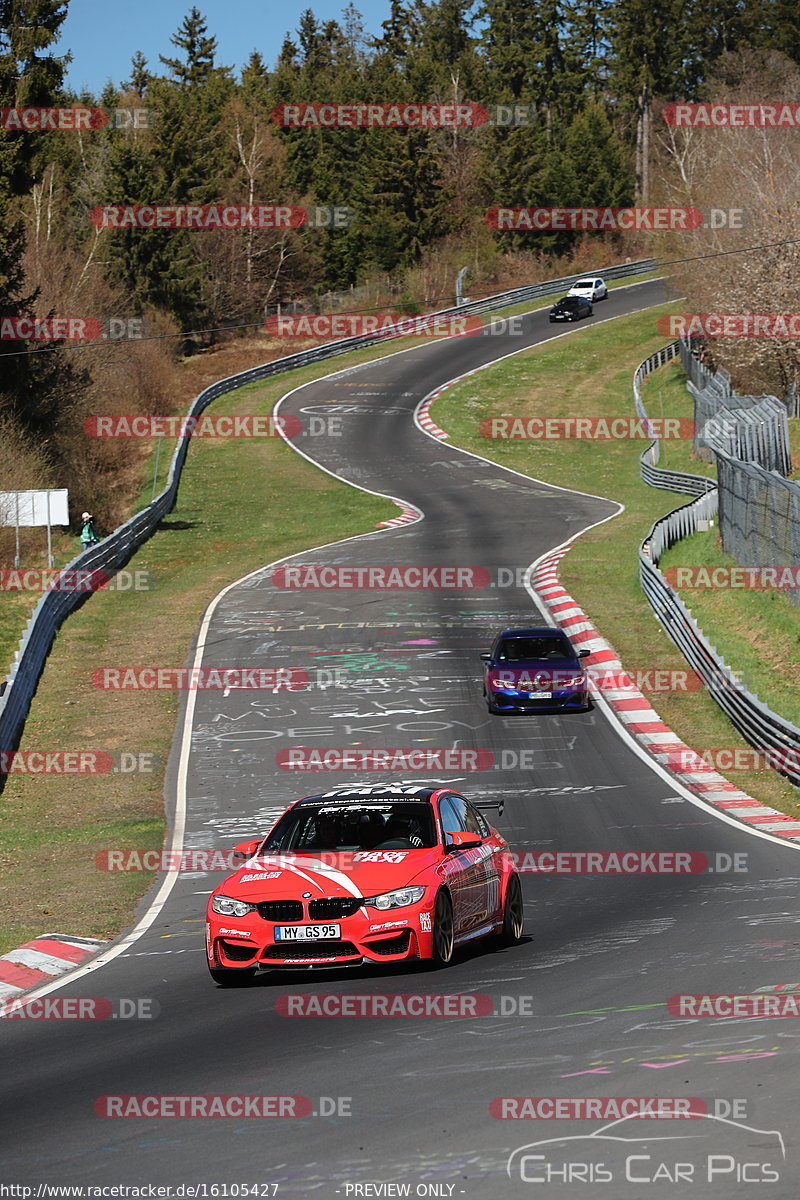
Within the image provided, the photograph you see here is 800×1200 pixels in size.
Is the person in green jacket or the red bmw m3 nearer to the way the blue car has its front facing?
the red bmw m3

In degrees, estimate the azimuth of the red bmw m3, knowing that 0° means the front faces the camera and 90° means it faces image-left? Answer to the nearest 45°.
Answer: approximately 45°

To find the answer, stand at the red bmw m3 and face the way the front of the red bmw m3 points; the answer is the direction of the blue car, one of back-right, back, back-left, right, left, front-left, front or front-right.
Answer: back-right

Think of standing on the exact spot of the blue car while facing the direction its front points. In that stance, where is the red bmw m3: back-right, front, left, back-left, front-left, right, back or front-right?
front

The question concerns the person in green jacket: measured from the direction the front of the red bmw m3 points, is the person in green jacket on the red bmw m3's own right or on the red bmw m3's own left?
on the red bmw m3's own right

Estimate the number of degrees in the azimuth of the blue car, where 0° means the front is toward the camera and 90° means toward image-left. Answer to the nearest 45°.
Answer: approximately 0°
